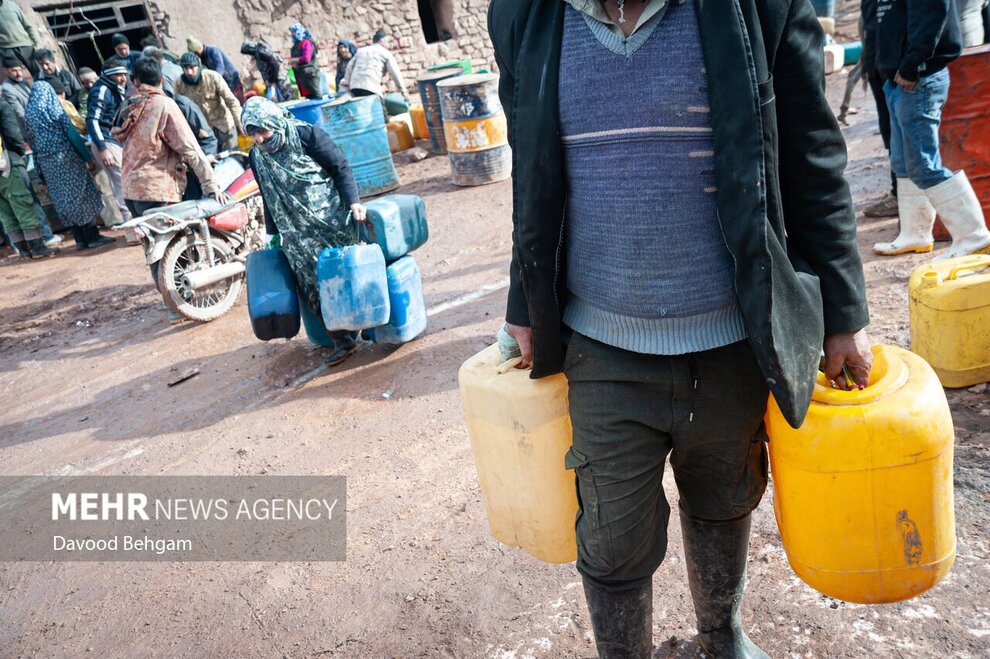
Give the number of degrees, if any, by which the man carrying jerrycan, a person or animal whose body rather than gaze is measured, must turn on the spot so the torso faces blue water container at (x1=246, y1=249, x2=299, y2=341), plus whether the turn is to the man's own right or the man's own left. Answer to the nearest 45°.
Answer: approximately 135° to the man's own right

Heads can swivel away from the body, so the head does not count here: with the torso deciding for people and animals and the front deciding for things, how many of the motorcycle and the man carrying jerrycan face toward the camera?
1

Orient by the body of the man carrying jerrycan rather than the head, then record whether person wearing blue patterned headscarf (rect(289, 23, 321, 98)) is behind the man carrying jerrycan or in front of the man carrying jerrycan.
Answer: behind

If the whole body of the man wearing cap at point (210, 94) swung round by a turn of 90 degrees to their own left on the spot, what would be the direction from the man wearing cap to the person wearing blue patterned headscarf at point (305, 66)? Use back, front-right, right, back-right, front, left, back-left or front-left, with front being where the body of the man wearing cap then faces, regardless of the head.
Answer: left

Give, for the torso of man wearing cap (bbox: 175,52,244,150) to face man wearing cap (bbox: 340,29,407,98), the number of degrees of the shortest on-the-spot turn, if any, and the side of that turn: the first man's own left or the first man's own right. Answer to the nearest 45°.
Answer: approximately 135° to the first man's own left
